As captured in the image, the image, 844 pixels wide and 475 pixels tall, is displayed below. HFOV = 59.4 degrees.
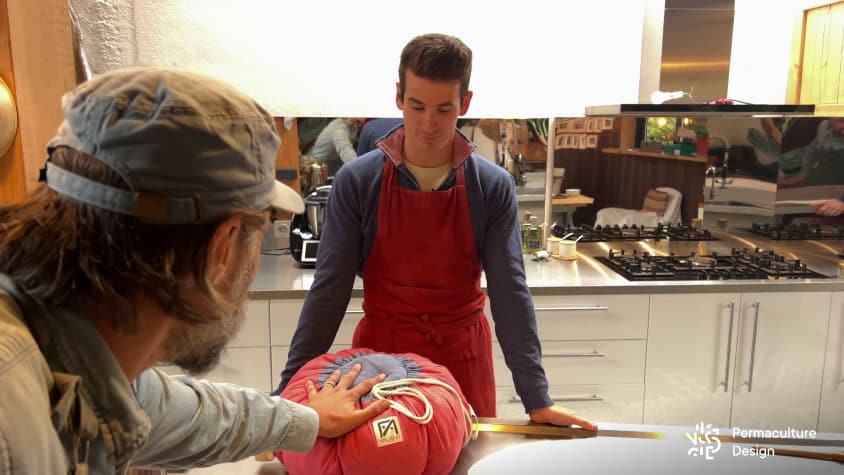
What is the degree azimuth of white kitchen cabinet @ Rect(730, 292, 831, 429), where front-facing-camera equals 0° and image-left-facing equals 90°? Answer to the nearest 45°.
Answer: approximately 0°

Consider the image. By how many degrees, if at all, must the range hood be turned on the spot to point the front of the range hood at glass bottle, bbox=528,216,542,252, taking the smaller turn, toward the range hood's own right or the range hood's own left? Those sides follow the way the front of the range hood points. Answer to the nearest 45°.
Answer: approximately 90° to the range hood's own right

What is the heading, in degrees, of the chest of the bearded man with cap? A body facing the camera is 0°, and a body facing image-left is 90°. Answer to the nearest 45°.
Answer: approximately 225°

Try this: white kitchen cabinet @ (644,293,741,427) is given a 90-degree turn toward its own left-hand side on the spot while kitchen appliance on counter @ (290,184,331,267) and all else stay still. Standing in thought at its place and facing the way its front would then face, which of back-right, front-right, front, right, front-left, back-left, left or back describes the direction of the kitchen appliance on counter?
back

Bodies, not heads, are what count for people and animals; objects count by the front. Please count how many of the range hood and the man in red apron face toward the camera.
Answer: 2

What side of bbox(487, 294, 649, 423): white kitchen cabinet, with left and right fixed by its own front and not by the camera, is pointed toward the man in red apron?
front

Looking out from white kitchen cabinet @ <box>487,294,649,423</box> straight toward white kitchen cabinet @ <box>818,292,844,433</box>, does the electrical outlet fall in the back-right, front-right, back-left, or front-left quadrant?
back-left

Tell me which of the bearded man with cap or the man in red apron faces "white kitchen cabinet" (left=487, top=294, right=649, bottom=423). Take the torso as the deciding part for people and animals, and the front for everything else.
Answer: the bearded man with cap

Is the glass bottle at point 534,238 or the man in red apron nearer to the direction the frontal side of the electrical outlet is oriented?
the man in red apron

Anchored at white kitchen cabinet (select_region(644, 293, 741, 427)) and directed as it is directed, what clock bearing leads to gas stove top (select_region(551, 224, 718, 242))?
The gas stove top is roughly at 5 o'clock from the white kitchen cabinet.

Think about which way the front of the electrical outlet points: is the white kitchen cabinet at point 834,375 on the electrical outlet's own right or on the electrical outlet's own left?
on the electrical outlet's own left

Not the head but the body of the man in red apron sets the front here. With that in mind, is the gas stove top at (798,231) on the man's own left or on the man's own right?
on the man's own left
